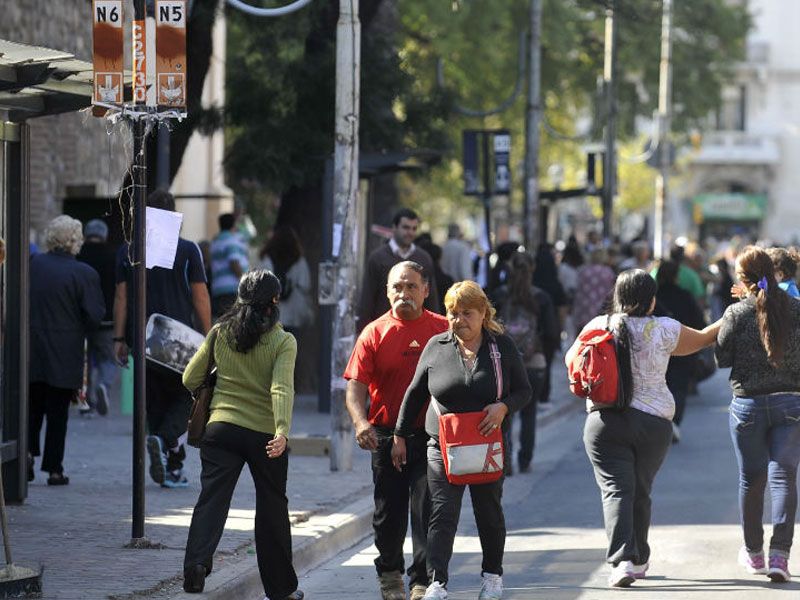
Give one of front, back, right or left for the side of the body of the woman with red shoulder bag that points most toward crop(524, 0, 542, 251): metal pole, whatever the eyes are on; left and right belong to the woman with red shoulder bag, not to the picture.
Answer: back

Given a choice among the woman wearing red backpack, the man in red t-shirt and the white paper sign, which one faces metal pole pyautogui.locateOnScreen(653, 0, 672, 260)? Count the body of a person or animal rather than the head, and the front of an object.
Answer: the woman wearing red backpack

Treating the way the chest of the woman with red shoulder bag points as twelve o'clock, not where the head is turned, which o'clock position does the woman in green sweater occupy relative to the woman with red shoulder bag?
The woman in green sweater is roughly at 3 o'clock from the woman with red shoulder bag.

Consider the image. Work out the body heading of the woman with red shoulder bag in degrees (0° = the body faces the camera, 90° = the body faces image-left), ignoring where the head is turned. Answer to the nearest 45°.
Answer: approximately 0°

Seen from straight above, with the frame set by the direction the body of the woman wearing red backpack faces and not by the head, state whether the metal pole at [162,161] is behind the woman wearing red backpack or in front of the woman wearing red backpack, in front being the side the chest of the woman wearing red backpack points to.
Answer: in front

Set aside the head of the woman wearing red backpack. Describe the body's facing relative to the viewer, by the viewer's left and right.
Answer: facing away from the viewer

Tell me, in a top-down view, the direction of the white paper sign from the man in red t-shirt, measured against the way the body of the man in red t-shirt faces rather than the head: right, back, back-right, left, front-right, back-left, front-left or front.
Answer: back-right

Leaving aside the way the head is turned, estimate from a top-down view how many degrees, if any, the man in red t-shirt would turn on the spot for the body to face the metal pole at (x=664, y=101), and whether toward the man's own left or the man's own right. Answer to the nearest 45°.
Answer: approximately 180°

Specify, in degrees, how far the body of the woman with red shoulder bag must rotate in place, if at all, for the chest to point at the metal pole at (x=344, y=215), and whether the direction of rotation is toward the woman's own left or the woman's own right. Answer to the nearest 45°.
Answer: approximately 180°

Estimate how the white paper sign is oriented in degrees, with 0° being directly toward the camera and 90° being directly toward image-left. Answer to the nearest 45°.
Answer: approximately 0°
